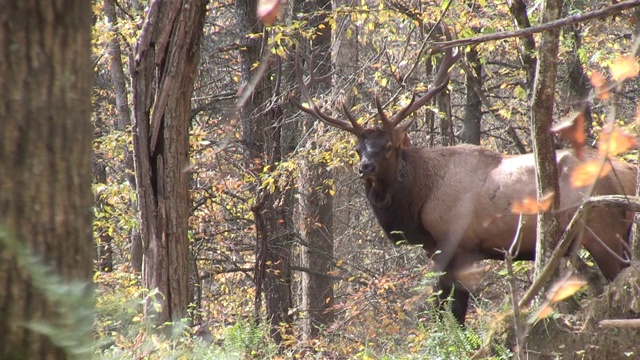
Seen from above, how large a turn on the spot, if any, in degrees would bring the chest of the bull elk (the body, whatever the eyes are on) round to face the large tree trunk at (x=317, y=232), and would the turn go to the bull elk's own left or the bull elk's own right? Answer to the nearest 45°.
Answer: approximately 45° to the bull elk's own right

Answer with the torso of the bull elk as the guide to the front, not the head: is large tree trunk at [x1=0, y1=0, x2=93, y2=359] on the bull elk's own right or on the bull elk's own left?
on the bull elk's own left

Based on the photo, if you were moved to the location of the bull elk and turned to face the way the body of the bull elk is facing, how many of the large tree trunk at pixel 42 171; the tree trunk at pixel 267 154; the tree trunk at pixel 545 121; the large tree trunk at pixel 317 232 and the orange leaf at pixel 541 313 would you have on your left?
3

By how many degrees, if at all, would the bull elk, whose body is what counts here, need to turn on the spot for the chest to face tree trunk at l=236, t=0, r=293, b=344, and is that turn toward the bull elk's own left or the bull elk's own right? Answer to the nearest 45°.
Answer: approximately 45° to the bull elk's own right

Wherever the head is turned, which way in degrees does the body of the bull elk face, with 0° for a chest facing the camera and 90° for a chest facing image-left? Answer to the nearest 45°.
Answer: approximately 90°

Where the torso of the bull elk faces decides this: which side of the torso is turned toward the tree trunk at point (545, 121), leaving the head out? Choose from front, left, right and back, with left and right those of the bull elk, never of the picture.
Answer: left
